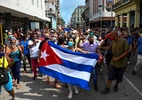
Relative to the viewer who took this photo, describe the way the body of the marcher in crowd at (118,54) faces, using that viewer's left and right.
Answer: facing the viewer and to the left of the viewer

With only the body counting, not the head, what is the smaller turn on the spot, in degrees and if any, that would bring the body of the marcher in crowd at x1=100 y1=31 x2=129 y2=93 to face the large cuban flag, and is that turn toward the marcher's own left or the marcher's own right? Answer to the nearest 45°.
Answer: approximately 45° to the marcher's own right
